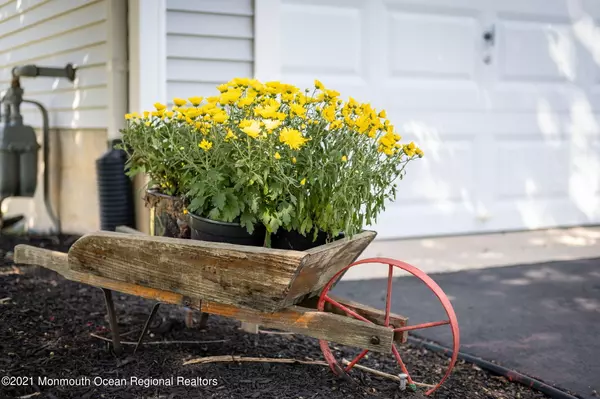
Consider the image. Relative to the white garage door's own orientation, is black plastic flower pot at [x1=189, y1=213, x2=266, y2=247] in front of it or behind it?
in front

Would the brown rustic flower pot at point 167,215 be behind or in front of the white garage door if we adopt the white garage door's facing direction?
in front

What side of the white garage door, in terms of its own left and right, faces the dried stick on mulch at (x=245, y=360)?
front

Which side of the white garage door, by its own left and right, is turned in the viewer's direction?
front

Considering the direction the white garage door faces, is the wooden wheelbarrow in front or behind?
in front
